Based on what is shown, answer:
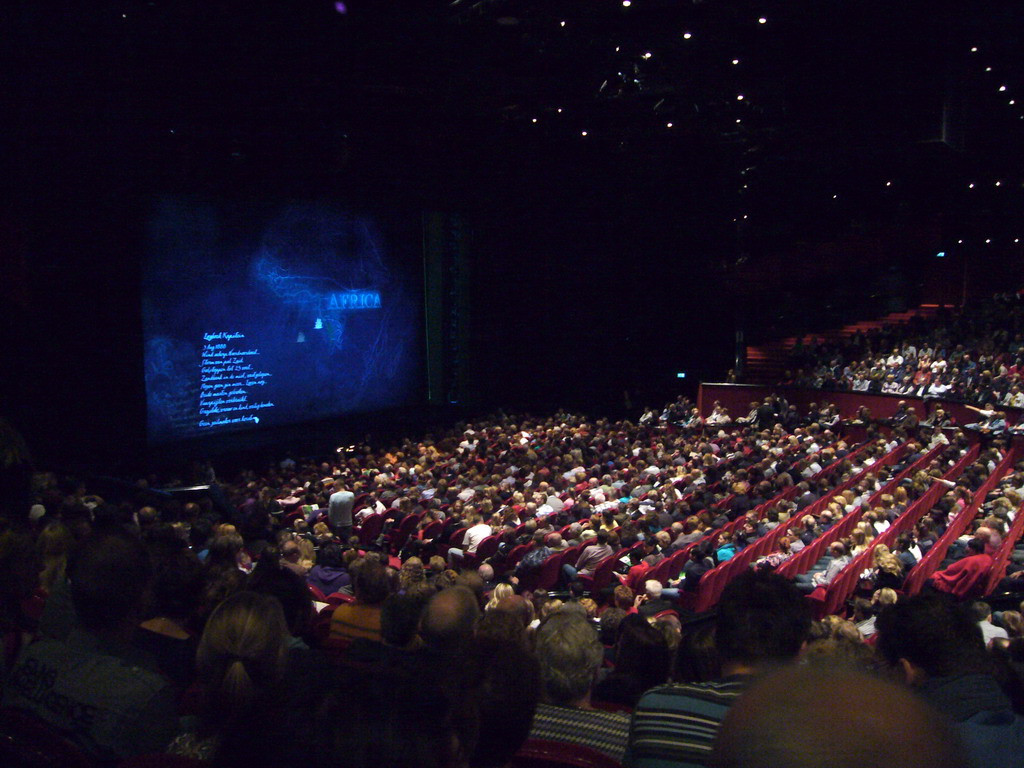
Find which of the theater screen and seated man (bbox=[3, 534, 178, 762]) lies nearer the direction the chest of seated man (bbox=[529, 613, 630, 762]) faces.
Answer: the theater screen

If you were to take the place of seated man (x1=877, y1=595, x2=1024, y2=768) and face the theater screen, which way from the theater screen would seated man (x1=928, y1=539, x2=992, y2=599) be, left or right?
right

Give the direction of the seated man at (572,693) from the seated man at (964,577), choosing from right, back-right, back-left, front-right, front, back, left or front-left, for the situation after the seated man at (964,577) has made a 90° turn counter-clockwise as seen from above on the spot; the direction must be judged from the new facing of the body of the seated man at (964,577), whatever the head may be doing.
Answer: front

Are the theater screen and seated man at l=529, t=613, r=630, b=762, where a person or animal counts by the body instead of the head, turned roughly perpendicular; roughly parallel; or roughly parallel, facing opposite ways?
roughly parallel, facing opposite ways

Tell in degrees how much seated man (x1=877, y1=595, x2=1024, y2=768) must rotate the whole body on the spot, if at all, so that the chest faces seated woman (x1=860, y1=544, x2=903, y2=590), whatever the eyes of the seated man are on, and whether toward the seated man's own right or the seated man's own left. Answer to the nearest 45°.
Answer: approximately 45° to the seated man's own right

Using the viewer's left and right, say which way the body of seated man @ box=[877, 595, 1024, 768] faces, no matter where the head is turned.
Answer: facing away from the viewer and to the left of the viewer

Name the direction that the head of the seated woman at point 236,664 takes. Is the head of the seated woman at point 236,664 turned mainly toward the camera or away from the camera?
away from the camera

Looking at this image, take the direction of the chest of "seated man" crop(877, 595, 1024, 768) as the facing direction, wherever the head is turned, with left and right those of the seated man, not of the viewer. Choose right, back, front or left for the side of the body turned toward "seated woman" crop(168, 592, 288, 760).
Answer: left

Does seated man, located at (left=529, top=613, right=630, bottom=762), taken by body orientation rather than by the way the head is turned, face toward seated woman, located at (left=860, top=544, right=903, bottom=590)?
no

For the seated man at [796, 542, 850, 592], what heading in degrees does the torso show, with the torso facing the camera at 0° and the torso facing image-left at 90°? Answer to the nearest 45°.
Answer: approximately 90°

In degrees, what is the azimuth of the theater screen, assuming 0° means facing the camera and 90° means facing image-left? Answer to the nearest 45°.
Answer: approximately 315°

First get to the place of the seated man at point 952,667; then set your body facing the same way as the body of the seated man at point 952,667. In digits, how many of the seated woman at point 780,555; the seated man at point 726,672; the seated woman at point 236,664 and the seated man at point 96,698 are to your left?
3

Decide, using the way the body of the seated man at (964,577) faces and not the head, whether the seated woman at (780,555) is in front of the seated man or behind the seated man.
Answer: in front
